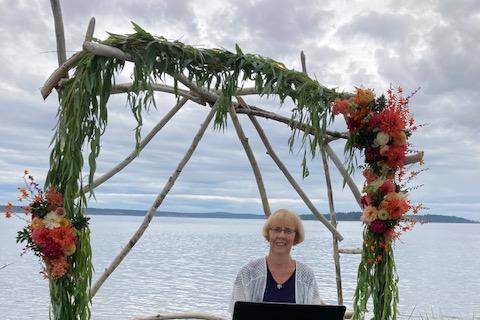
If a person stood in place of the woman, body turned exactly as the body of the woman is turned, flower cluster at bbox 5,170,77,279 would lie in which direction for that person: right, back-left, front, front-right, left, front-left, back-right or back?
right

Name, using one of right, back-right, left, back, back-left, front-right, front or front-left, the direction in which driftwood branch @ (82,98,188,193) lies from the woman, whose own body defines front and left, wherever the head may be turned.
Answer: back-right

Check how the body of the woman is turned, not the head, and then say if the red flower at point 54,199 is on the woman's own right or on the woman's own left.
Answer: on the woman's own right

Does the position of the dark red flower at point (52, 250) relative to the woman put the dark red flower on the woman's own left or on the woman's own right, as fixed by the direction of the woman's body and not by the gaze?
on the woman's own right

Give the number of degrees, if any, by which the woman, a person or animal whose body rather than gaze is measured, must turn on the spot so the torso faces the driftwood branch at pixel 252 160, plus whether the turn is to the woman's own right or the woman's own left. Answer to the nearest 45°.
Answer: approximately 180°

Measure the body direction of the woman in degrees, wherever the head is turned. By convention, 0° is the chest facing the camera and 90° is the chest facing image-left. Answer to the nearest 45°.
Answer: approximately 0°

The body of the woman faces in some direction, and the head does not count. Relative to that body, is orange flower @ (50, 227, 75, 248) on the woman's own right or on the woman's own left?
on the woman's own right

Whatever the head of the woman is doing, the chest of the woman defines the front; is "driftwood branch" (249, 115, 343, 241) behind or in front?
behind
